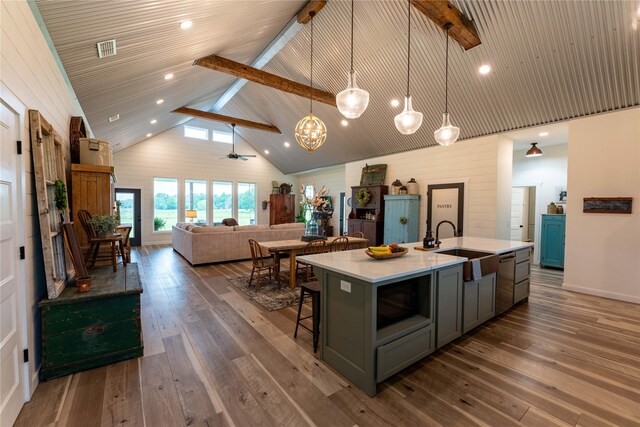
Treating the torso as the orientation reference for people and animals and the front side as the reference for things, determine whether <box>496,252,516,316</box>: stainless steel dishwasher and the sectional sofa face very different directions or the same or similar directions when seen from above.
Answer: very different directions

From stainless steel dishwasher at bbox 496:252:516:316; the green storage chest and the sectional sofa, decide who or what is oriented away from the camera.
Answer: the sectional sofa

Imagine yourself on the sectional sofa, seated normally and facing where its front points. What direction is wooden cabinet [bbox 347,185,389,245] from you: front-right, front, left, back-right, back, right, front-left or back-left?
right

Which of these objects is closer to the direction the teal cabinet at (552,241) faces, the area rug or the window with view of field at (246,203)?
the area rug

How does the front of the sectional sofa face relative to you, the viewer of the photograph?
facing away from the viewer

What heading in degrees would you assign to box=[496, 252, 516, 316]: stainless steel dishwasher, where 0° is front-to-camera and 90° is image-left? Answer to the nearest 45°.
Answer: approximately 315°

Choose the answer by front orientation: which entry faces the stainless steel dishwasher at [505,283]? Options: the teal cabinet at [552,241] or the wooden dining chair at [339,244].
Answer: the teal cabinet

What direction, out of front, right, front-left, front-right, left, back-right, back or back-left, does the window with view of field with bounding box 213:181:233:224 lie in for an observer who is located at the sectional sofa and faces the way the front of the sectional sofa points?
front

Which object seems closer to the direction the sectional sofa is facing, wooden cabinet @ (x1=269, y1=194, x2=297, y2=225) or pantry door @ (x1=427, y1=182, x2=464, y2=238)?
the wooden cabinet

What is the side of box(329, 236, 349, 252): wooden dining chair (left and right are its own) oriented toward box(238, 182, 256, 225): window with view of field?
front

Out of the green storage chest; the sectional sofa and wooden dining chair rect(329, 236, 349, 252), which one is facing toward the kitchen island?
the green storage chest

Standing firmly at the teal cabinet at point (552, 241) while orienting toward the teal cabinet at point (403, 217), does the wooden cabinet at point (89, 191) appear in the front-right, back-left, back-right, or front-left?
front-left

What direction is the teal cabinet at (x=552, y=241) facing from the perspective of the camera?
toward the camera

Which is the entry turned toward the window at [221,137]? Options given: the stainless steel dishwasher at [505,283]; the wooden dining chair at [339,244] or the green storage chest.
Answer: the wooden dining chair

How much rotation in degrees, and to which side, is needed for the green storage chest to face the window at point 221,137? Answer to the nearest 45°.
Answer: approximately 90° to its left

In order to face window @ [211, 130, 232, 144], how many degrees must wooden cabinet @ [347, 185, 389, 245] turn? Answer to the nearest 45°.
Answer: approximately 45° to its right

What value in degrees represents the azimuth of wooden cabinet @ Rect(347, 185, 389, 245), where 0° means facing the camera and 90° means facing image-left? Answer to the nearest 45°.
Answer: approximately 45°
